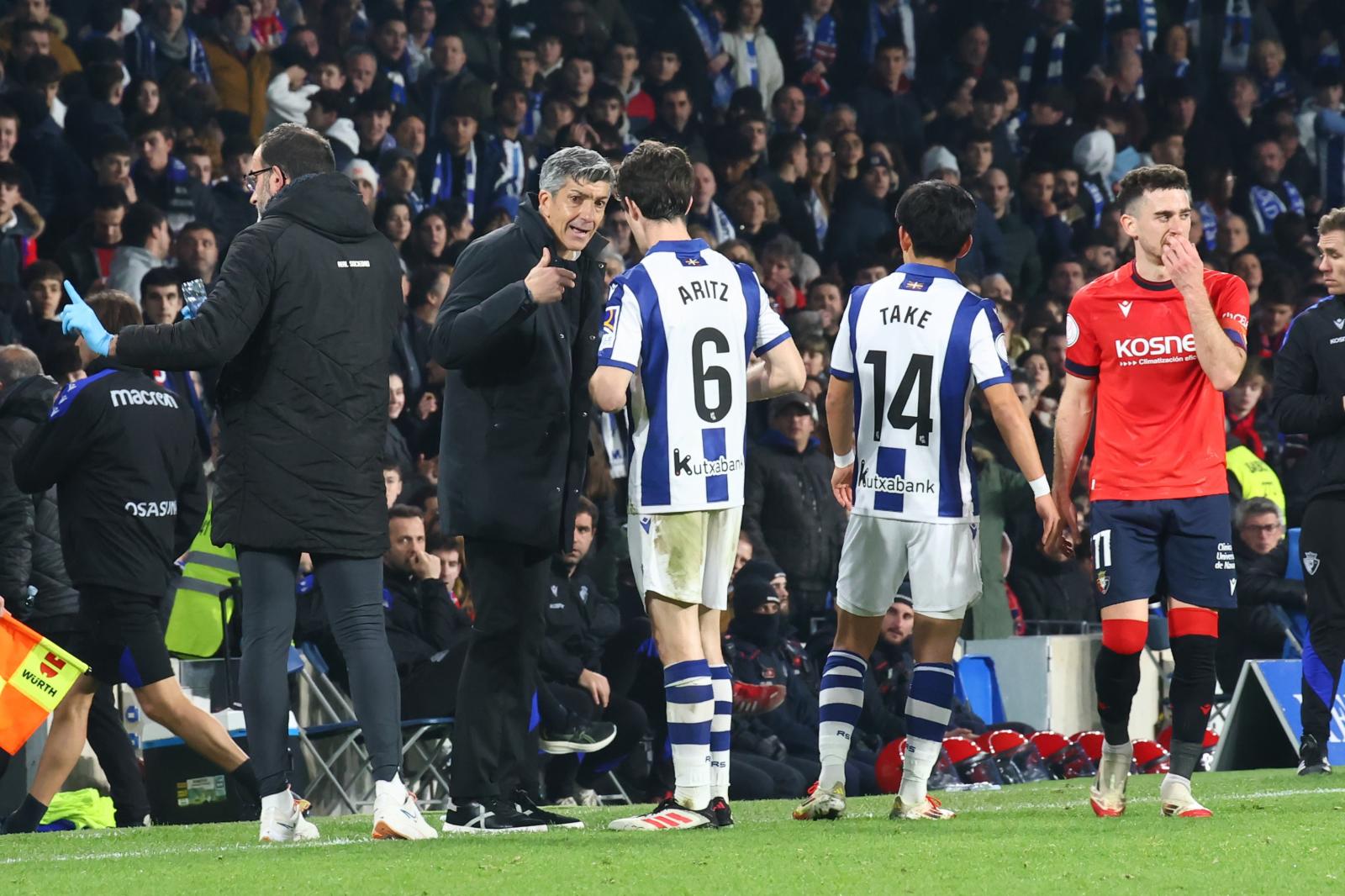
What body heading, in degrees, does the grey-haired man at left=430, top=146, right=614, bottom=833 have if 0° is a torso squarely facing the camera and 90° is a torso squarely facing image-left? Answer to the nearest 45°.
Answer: approximately 315°
